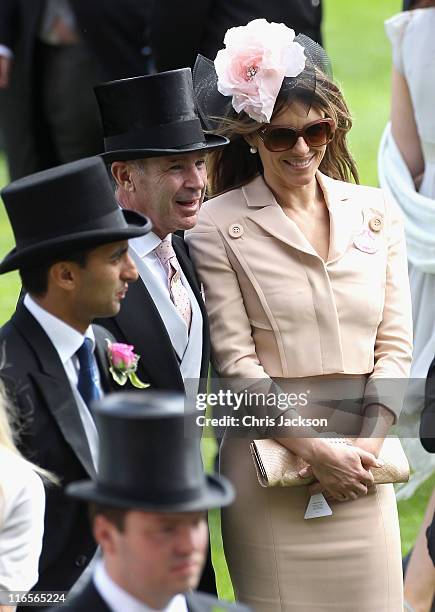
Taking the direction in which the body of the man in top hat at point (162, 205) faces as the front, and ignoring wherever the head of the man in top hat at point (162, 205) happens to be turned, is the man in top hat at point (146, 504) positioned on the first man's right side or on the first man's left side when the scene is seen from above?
on the first man's right side

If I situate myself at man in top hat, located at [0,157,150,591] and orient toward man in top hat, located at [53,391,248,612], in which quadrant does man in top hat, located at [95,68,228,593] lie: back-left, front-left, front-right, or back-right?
back-left

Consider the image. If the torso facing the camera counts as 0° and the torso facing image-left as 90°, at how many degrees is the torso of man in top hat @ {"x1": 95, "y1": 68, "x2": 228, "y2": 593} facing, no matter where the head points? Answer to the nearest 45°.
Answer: approximately 315°

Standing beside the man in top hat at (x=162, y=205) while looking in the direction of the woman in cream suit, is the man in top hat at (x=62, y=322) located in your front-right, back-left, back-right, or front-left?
back-right

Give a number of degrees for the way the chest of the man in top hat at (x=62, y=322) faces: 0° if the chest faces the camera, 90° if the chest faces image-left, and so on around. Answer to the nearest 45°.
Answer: approximately 315°

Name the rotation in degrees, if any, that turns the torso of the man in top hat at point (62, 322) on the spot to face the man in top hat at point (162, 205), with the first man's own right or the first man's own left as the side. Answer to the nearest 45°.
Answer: approximately 90° to the first man's own left
